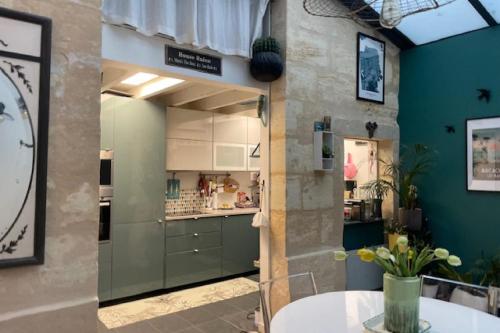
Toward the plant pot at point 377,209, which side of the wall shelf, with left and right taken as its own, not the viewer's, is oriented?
left

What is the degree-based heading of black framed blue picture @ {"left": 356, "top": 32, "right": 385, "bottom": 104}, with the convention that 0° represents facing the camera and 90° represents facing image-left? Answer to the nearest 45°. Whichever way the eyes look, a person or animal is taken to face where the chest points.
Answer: approximately 315°

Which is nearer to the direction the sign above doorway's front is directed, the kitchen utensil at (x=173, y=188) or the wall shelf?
the wall shelf

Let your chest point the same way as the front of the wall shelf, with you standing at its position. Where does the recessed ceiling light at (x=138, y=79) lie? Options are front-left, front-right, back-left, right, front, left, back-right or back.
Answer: back-right

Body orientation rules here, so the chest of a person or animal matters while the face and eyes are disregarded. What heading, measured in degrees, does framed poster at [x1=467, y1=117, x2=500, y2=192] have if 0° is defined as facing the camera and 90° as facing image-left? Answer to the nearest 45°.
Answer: approximately 45°
